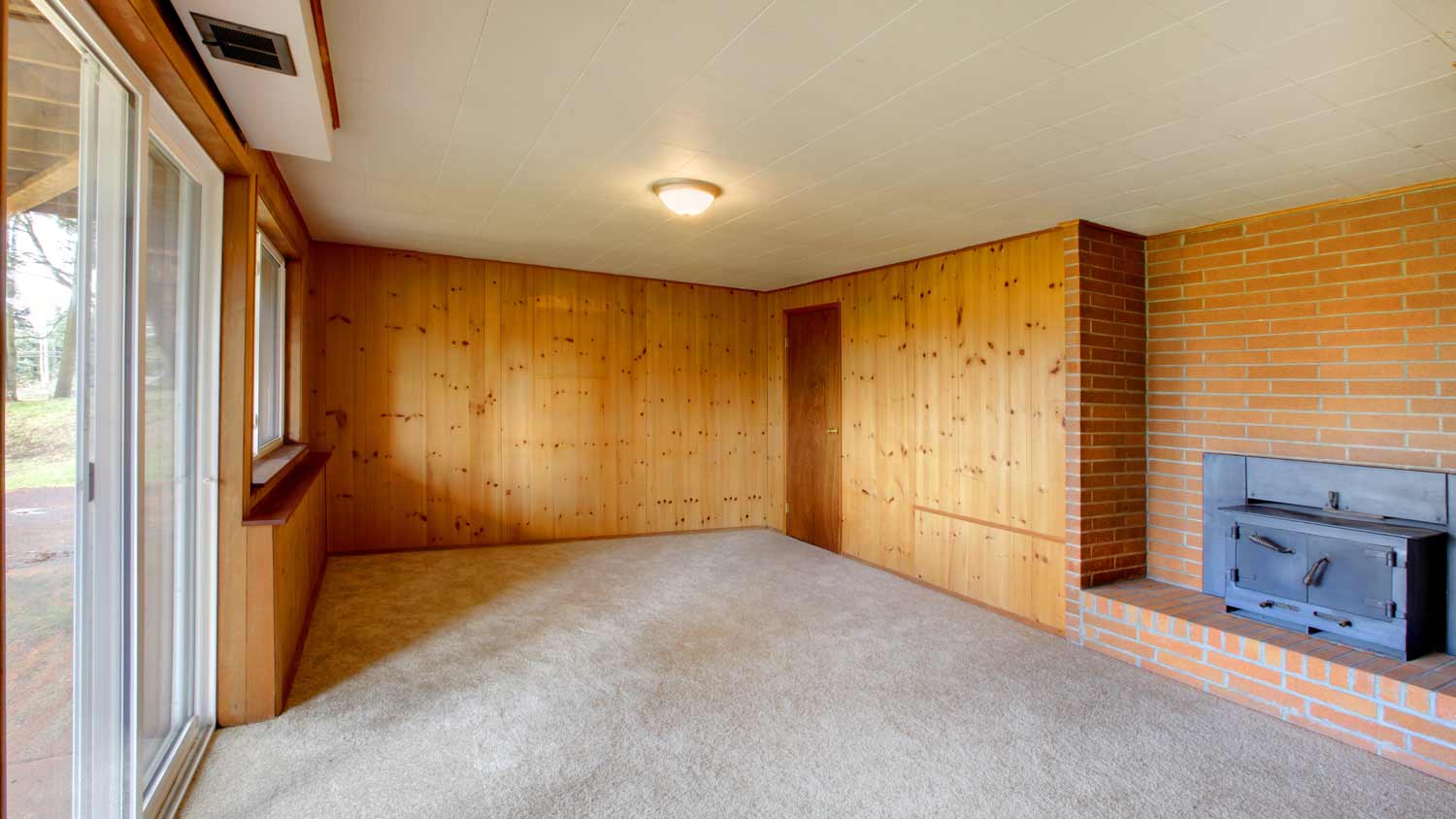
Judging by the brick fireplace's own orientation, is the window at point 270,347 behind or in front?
in front

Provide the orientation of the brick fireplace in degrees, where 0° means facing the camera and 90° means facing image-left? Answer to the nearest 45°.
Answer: approximately 45°

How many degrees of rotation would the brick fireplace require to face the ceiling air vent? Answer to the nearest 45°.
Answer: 0° — it already faces it

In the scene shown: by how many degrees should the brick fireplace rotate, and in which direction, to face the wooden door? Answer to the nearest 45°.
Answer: approximately 45° to its right

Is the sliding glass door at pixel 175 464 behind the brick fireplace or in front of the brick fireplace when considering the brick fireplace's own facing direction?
in front

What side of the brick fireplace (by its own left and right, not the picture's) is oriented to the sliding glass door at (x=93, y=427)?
front
